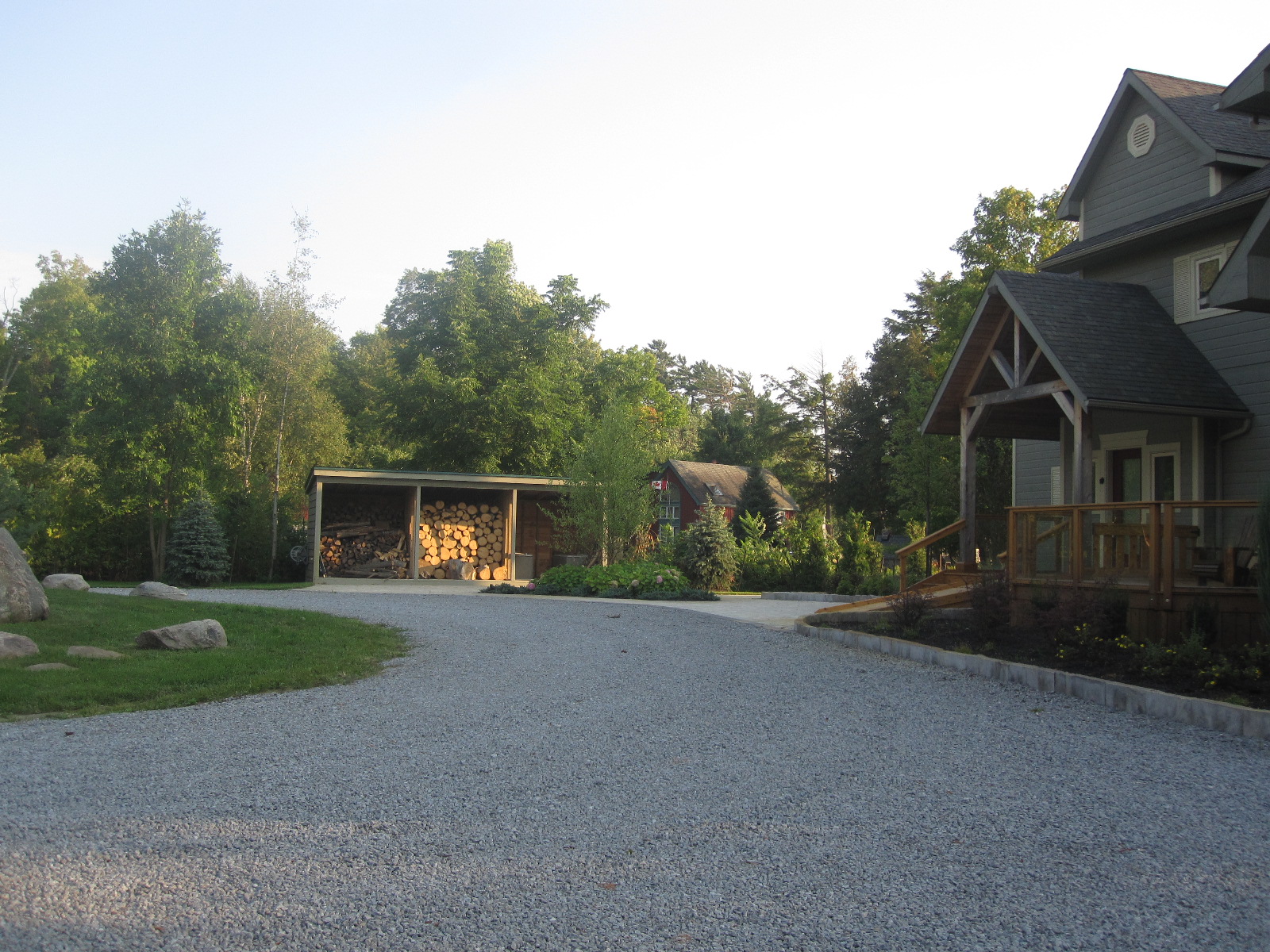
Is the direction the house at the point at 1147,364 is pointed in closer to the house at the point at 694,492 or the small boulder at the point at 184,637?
the small boulder

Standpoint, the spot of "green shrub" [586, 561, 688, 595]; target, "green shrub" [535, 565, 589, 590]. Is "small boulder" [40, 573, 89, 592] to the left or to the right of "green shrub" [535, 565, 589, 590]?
left

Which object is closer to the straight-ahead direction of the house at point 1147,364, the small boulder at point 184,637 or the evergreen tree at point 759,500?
the small boulder

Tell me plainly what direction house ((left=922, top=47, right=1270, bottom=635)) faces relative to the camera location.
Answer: facing the viewer and to the left of the viewer

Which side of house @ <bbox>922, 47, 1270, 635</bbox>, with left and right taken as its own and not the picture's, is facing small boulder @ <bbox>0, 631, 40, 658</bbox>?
front

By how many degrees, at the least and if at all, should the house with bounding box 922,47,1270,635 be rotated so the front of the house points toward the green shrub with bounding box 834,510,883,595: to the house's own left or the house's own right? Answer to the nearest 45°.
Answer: approximately 90° to the house's own right

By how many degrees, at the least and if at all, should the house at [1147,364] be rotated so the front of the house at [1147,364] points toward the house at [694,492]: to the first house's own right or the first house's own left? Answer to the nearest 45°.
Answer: approximately 90° to the first house's own right

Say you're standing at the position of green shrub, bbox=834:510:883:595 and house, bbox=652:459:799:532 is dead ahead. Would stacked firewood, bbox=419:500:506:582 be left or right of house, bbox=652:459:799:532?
left

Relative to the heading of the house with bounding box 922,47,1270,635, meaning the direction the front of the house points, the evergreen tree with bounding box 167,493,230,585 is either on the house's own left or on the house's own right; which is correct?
on the house's own right

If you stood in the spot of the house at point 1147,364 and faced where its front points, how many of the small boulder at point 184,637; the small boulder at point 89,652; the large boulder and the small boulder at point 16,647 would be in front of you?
4

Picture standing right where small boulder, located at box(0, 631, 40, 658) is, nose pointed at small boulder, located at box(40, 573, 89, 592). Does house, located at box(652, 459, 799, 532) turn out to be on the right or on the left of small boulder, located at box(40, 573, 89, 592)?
right

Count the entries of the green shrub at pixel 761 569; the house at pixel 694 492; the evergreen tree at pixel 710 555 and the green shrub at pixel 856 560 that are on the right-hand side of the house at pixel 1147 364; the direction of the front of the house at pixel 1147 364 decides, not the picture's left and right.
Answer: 4

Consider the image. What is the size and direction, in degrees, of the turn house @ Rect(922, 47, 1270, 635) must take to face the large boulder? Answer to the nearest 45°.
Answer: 0° — it already faces it
